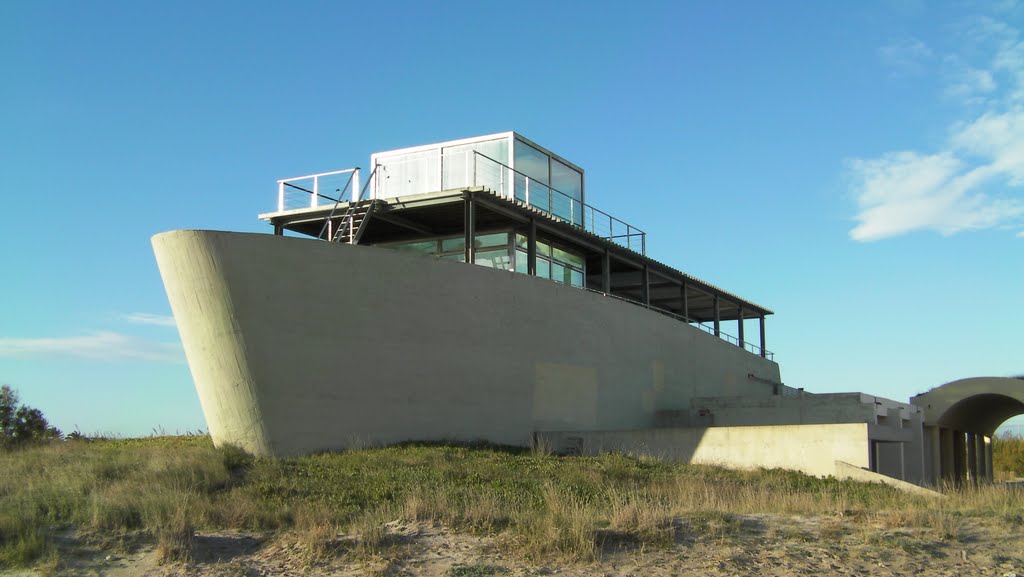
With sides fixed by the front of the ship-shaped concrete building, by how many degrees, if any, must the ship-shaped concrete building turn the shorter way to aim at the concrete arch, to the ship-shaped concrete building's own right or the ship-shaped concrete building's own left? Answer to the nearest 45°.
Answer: approximately 180°

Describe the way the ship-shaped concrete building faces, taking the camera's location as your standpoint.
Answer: facing the viewer and to the left of the viewer
